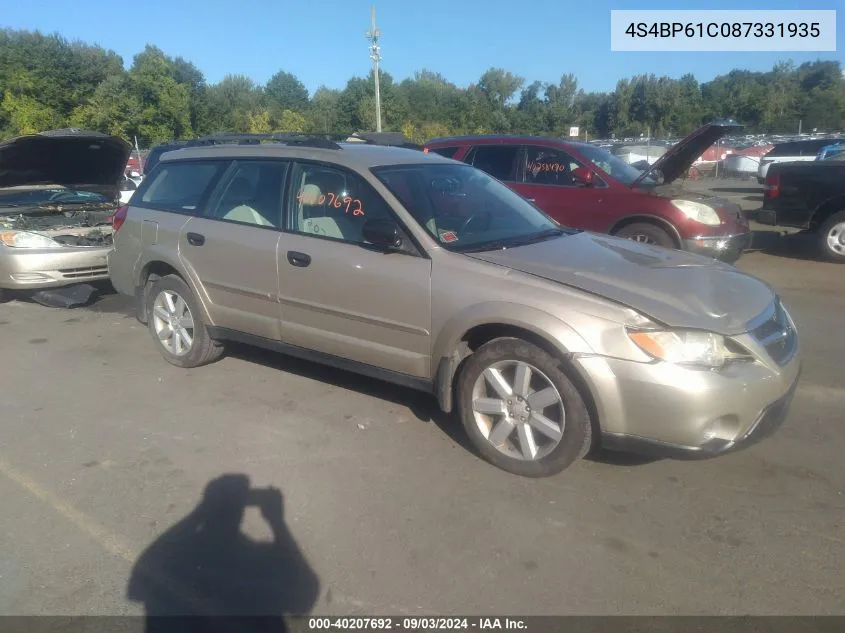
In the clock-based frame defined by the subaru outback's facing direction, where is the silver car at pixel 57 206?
The silver car is roughly at 6 o'clock from the subaru outback.

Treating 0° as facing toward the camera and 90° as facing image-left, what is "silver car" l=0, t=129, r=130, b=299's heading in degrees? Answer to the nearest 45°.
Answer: approximately 315°

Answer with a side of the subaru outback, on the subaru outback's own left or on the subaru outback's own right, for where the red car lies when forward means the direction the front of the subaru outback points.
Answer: on the subaru outback's own left

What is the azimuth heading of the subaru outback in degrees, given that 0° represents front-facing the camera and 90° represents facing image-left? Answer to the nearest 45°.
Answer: approximately 315°
